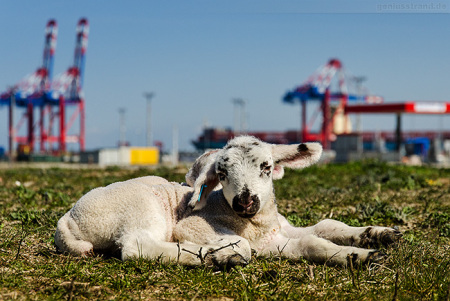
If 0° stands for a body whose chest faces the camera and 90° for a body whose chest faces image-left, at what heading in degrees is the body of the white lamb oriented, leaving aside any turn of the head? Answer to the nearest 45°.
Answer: approximately 270°
